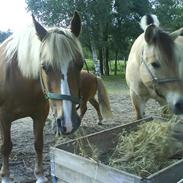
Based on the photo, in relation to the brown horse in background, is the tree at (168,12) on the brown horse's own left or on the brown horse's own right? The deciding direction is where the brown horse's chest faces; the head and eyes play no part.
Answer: on the brown horse's own right

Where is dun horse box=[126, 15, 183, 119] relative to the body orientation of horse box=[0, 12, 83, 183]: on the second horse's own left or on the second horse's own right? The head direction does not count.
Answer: on the second horse's own left

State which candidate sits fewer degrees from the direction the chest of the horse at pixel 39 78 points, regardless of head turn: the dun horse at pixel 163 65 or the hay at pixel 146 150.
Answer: the hay

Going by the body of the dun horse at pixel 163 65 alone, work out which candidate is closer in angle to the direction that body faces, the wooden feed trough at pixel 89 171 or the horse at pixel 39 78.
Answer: the wooden feed trough

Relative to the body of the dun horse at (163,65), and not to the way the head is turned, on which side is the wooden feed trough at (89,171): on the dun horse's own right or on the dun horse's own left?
on the dun horse's own right

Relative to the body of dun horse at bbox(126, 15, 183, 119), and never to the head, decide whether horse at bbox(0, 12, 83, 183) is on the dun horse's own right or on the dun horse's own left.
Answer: on the dun horse's own right

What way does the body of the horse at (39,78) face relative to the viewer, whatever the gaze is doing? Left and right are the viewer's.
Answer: facing the viewer and to the right of the viewer

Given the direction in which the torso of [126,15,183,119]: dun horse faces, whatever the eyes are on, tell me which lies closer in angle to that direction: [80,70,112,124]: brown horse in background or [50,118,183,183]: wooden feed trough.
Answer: the wooden feed trough

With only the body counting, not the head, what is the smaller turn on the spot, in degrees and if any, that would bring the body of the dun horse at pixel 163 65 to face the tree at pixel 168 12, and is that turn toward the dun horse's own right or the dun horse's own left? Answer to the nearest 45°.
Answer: approximately 135° to the dun horse's own left

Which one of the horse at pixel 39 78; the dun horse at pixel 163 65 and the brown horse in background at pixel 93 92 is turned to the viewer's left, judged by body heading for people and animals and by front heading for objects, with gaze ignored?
the brown horse in background

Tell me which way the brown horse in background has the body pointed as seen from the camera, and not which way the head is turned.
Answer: to the viewer's left

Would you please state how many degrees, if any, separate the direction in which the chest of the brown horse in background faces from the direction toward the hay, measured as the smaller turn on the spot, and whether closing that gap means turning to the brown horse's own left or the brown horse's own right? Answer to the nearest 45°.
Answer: approximately 90° to the brown horse's own left

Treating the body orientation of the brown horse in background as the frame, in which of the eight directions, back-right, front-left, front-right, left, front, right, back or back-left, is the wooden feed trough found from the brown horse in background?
left
